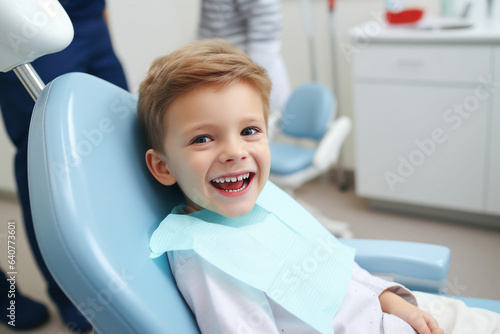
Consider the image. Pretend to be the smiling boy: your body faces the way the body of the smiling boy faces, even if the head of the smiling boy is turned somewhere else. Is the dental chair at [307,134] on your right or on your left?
on your left

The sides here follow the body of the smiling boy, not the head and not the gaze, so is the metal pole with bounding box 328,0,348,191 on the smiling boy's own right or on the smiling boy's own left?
on the smiling boy's own left

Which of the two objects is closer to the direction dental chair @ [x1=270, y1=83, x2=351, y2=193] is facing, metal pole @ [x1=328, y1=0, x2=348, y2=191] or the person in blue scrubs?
the person in blue scrubs

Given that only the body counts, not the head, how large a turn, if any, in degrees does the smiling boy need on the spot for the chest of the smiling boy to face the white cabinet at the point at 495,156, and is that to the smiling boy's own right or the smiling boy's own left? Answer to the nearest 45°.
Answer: approximately 90° to the smiling boy's own left

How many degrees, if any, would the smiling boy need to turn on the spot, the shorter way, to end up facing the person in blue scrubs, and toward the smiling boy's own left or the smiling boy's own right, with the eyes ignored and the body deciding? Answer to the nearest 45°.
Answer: approximately 180°

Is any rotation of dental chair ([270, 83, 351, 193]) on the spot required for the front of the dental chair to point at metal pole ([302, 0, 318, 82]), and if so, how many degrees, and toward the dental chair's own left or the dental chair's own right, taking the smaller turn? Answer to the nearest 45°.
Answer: approximately 135° to the dental chair's own right
